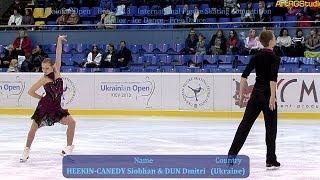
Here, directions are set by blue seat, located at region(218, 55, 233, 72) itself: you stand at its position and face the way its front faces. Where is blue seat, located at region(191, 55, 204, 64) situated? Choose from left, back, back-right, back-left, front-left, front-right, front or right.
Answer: right

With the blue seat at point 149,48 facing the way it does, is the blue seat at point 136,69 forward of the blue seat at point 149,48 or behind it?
forward

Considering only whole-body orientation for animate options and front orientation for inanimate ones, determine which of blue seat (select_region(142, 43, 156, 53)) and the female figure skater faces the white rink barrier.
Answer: the blue seat

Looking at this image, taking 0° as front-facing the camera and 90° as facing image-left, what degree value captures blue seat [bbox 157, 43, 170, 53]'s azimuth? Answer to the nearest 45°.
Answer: approximately 0°

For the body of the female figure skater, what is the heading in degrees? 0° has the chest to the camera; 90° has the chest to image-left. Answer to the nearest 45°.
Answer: approximately 0°

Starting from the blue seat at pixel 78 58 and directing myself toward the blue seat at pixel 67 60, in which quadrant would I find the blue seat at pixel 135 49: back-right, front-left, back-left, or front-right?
back-right

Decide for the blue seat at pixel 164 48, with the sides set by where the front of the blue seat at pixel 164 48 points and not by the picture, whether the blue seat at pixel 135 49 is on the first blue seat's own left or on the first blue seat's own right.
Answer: on the first blue seat's own right

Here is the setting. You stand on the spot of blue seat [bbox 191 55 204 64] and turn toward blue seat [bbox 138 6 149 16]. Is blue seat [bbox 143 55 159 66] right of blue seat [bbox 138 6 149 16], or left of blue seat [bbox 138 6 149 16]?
left
